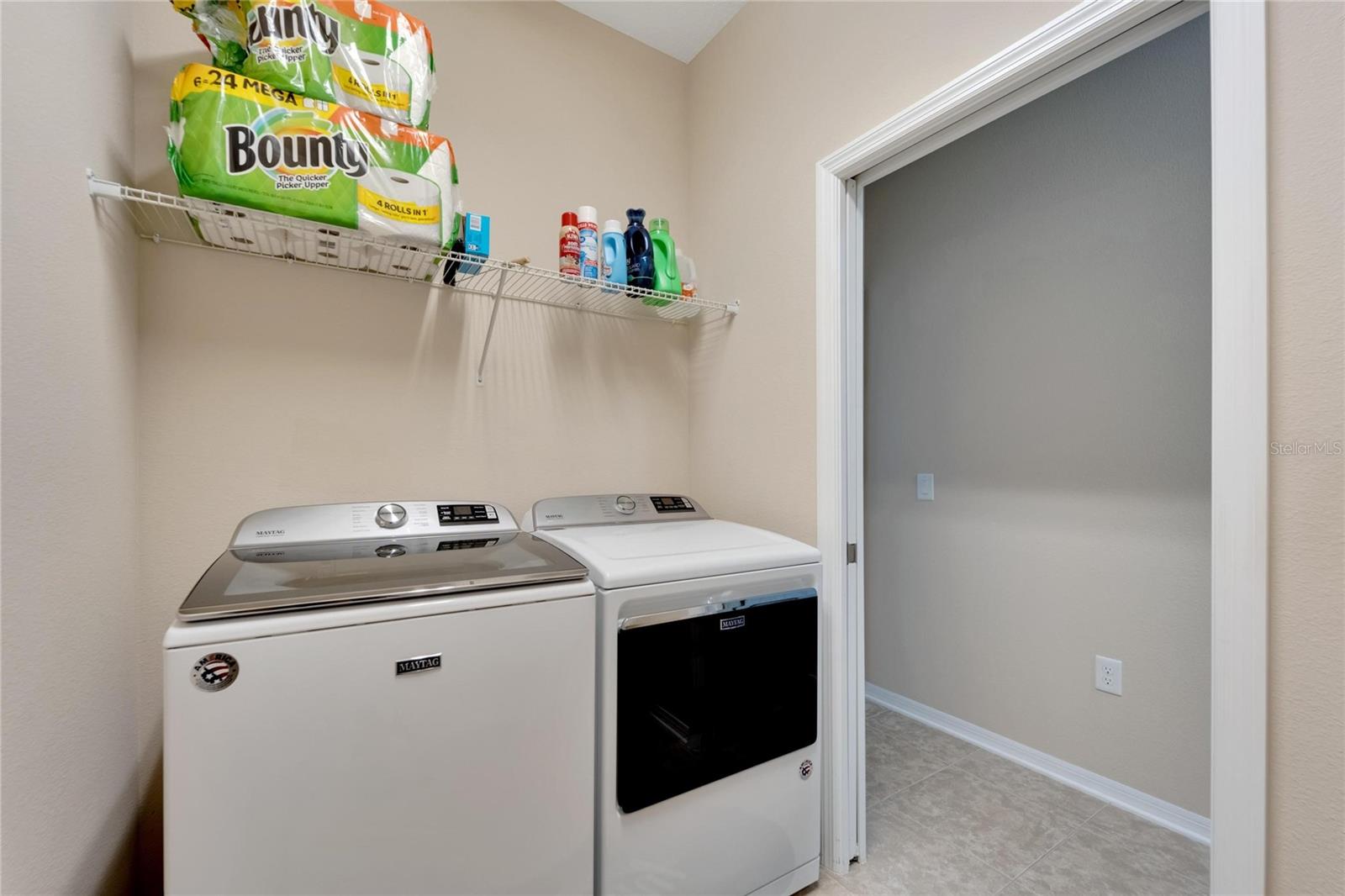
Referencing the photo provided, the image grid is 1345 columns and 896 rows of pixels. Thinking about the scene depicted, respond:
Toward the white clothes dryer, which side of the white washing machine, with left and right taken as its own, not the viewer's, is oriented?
left

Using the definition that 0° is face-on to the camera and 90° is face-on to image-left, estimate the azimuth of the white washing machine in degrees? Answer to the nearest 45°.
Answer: approximately 0°

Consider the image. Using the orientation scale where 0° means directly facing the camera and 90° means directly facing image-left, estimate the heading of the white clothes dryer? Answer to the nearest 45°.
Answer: approximately 315°
